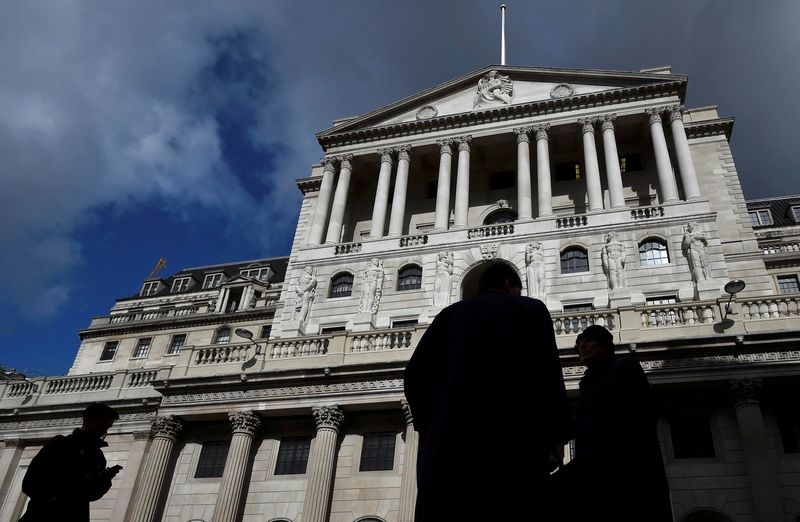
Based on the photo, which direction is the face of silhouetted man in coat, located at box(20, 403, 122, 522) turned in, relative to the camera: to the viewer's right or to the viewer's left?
to the viewer's right

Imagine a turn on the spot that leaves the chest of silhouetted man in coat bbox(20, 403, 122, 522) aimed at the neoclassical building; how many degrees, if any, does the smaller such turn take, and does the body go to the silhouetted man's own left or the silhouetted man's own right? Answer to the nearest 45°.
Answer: approximately 45° to the silhouetted man's own left

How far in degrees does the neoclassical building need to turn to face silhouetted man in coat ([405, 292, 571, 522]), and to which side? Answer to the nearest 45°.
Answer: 0° — it already faces them

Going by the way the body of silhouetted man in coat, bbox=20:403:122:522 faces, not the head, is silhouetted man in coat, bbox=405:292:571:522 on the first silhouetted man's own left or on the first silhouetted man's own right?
on the first silhouetted man's own right

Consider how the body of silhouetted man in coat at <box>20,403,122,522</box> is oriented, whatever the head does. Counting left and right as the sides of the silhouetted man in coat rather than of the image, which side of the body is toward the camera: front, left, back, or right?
right

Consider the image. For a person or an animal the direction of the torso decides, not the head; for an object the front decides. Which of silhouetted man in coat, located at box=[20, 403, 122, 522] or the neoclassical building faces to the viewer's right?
the silhouetted man in coat

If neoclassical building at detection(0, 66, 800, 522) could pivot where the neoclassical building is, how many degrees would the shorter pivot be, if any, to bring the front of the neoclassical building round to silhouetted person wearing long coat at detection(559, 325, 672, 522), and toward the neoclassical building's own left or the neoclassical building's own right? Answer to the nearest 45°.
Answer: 0° — it already faces them

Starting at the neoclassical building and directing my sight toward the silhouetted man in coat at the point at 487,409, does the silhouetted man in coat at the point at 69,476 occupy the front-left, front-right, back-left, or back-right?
front-right

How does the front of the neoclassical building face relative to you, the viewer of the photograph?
facing the viewer

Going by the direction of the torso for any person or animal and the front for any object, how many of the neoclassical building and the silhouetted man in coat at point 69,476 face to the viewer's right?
1
